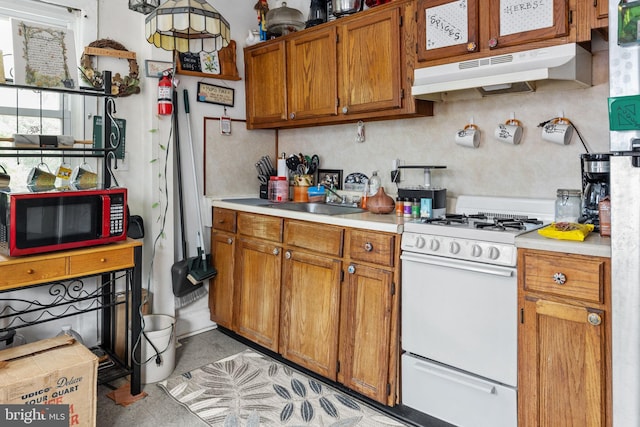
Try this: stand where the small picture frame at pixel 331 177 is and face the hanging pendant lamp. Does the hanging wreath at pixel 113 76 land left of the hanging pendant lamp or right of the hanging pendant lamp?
right

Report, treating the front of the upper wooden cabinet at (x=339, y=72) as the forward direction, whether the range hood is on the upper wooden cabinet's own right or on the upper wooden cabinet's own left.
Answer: on the upper wooden cabinet's own left

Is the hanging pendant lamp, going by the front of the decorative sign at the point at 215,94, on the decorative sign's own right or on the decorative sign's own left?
on the decorative sign's own right
